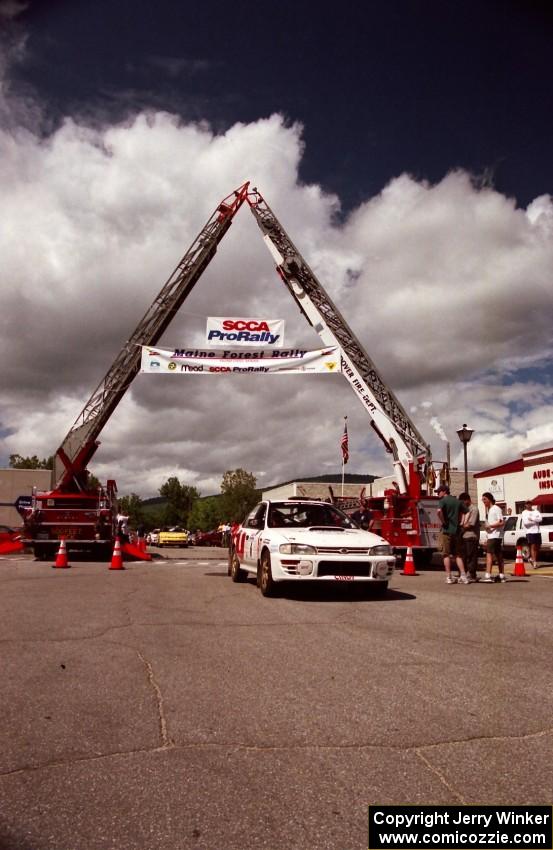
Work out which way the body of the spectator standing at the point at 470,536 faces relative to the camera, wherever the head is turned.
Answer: to the viewer's left

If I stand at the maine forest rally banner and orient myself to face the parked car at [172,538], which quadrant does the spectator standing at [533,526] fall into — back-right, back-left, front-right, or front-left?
back-right

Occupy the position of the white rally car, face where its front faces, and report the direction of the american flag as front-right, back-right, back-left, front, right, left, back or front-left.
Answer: back-left

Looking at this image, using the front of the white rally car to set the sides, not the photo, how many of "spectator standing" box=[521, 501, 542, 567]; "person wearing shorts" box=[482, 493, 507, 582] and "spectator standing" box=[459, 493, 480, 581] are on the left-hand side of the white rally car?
3

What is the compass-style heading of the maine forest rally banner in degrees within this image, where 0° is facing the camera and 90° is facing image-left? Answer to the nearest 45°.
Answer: approximately 0°

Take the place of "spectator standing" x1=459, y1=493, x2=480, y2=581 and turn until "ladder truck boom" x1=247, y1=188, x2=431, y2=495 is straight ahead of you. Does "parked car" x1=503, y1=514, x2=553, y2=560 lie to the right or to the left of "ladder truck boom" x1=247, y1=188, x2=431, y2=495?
right

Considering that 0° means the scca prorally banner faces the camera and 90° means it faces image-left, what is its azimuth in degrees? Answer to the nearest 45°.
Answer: approximately 0°

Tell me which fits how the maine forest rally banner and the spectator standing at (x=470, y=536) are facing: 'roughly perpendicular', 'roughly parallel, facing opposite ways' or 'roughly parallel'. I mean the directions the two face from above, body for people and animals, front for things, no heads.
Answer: roughly perpendicular

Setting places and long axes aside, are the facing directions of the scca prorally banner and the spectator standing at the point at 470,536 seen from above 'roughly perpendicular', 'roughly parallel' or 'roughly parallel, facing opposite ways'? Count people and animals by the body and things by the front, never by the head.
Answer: roughly perpendicular

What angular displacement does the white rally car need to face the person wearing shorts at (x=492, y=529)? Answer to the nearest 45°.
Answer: approximately 90° to its left

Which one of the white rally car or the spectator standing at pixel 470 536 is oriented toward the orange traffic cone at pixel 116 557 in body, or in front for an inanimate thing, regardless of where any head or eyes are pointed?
the spectator standing
